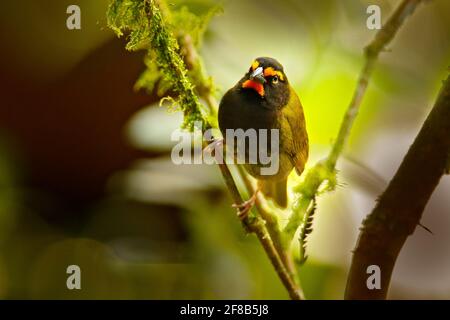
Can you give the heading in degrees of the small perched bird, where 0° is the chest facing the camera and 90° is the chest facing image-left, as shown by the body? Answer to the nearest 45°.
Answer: approximately 45°
